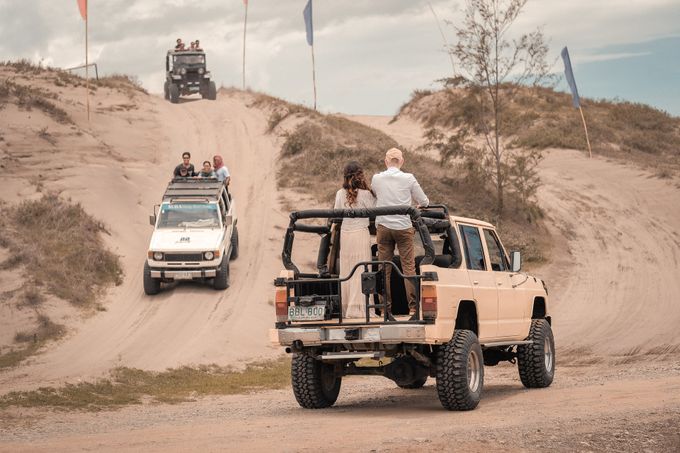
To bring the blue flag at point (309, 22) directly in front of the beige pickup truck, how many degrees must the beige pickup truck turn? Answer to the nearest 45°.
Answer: approximately 45° to its left

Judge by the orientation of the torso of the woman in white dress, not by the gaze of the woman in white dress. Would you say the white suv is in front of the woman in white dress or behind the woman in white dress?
in front

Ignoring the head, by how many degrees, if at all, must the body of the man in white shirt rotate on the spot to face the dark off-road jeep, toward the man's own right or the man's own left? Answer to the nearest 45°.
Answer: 0° — they already face it

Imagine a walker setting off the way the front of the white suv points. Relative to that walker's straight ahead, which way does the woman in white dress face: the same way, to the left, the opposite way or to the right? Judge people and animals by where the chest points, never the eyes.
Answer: the opposite way

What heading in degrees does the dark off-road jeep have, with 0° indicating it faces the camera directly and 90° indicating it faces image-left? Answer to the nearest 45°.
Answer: approximately 0°

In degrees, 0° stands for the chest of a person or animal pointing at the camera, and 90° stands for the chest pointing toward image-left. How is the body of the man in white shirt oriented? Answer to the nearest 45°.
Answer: approximately 180°

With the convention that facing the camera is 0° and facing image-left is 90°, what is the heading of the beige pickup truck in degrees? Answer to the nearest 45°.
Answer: approximately 225°

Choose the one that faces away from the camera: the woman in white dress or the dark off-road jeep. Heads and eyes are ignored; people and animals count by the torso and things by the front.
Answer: the woman in white dress

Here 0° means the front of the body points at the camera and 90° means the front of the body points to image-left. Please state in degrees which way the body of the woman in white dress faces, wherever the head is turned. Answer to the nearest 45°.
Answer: approximately 180°

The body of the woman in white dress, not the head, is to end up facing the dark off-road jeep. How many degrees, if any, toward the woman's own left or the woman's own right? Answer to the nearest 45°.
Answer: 0° — they already face it

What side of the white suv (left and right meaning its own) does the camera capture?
front

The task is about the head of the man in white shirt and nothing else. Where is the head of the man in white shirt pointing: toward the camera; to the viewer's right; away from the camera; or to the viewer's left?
away from the camera

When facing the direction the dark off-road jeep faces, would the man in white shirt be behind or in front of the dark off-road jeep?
in front

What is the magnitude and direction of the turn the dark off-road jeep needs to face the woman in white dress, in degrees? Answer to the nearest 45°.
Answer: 0° — it already faces them

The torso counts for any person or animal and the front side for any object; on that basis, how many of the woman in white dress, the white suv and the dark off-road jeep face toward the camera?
2

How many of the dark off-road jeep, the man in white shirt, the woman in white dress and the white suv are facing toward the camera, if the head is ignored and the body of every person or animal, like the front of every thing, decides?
2

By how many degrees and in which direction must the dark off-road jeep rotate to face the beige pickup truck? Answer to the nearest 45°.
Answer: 0° — it already faces it

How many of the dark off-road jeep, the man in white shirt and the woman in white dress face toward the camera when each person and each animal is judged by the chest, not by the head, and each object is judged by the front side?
1
